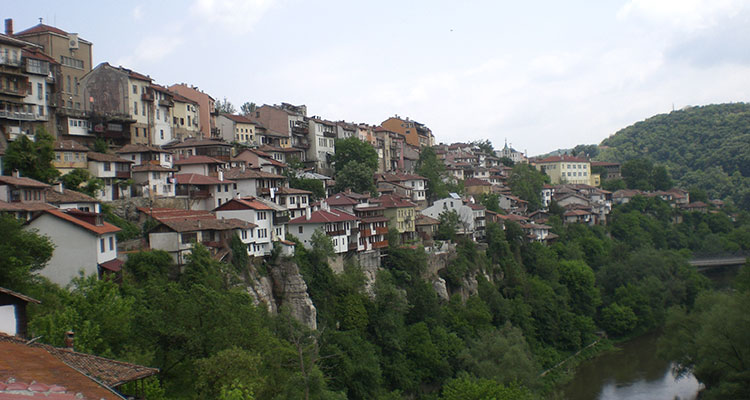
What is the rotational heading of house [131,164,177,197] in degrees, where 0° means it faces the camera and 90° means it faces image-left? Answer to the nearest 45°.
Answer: approximately 315°

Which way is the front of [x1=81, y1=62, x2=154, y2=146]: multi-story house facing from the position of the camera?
facing the viewer and to the right of the viewer

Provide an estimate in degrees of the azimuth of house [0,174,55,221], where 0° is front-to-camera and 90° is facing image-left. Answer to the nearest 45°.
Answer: approximately 315°

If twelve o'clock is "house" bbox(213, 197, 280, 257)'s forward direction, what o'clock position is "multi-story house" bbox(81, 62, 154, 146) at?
The multi-story house is roughly at 6 o'clock from the house.

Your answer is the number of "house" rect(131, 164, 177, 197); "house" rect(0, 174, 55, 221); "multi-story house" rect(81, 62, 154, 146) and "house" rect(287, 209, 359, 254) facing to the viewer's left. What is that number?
0

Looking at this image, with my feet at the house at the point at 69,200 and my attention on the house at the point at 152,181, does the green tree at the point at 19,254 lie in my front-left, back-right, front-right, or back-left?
back-right

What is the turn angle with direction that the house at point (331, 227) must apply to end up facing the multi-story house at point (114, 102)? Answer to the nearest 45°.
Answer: approximately 135° to its right

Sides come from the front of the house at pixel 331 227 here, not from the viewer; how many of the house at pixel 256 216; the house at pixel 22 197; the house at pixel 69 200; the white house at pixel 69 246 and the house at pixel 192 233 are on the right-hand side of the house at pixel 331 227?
5

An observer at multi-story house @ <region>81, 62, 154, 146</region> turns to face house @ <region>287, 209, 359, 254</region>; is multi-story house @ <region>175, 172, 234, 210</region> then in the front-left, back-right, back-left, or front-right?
front-right

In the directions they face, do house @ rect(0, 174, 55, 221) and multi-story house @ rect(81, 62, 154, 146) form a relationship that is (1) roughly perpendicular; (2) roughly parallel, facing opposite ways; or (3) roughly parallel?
roughly parallel

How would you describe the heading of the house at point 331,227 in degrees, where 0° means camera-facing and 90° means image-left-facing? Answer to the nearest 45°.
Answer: approximately 315°

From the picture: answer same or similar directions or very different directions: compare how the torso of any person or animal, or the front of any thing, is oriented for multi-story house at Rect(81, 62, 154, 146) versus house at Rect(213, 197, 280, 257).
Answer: same or similar directions

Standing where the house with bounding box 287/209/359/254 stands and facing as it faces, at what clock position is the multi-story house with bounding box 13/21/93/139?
The multi-story house is roughly at 5 o'clock from the house.

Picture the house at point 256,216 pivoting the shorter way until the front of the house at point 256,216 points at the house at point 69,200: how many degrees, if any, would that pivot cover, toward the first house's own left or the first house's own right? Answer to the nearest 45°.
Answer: approximately 135° to the first house's own right

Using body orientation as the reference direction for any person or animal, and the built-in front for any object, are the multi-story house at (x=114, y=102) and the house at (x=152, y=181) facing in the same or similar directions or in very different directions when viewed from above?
same or similar directions

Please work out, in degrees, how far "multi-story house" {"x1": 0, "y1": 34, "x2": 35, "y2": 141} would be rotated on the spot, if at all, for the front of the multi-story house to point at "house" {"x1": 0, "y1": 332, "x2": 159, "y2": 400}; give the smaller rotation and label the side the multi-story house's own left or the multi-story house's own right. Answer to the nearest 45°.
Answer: approximately 45° to the multi-story house's own right

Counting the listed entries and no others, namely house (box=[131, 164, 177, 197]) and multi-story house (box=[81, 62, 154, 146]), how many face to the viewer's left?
0

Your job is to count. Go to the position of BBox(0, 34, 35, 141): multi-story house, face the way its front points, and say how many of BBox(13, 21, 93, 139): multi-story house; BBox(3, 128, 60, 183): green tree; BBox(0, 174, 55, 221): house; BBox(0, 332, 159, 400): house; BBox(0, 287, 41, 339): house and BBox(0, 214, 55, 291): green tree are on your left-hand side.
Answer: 1
